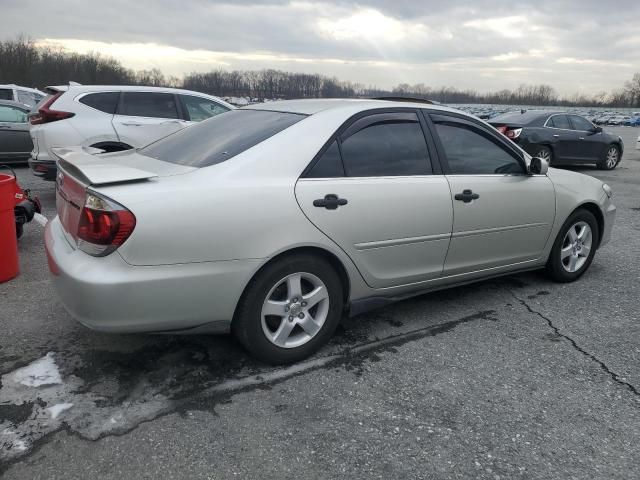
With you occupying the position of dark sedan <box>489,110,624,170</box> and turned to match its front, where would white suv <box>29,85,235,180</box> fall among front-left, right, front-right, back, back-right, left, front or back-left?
back

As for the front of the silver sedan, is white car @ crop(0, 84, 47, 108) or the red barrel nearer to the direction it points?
the white car

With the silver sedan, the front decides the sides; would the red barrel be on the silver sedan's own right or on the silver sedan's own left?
on the silver sedan's own left

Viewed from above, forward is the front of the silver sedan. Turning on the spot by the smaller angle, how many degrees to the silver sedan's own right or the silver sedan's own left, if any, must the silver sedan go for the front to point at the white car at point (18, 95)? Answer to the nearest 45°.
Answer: approximately 90° to the silver sedan's own left

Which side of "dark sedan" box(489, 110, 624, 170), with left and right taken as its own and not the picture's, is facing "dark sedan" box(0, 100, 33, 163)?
back

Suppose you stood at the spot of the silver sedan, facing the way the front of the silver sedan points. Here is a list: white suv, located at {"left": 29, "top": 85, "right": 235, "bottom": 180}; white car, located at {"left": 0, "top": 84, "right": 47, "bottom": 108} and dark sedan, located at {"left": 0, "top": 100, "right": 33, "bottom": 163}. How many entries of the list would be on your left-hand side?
3

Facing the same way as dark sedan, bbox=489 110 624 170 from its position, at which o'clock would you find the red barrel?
The red barrel is roughly at 5 o'clock from the dark sedan.

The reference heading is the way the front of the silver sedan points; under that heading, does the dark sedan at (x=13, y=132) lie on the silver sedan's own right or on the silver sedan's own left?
on the silver sedan's own left

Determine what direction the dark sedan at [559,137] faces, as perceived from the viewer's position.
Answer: facing away from the viewer and to the right of the viewer

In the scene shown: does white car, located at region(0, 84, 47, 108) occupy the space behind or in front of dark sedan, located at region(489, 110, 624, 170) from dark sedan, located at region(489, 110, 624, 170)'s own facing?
behind

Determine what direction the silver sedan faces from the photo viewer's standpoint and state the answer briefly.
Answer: facing away from the viewer and to the right of the viewer

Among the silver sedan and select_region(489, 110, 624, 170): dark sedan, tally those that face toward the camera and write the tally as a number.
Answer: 0
